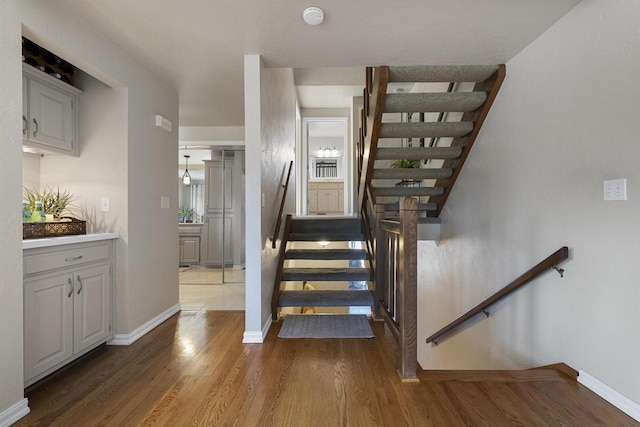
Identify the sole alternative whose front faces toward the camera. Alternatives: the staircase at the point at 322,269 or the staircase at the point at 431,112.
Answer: the staircase at the point at 322,269

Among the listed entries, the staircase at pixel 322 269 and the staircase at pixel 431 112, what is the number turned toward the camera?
1

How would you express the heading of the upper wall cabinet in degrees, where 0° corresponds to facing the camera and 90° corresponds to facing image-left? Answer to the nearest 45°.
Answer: approximately 315°

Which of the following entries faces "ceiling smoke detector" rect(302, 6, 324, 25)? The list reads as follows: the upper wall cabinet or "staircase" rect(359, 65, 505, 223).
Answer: the upper wall cabinet

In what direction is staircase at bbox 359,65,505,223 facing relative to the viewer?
away from the camera

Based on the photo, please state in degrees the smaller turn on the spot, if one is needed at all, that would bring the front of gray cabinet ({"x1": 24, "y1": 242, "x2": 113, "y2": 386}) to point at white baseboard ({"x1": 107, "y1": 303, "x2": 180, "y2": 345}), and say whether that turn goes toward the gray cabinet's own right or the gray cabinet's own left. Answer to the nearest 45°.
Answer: approximately 90° to the gray cabinet's own left

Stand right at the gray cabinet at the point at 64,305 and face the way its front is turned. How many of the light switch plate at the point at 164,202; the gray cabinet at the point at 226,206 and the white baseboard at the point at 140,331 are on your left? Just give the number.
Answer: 3

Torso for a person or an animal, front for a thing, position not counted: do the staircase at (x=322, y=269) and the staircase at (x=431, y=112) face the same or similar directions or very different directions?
very different directions

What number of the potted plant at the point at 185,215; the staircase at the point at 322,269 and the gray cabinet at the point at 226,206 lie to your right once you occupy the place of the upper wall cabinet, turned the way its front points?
0

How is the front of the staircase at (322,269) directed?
toward the camera

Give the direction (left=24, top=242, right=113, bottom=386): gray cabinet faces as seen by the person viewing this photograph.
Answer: facing the viewer and to the right of the viewer

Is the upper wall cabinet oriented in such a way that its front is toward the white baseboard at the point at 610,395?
yes

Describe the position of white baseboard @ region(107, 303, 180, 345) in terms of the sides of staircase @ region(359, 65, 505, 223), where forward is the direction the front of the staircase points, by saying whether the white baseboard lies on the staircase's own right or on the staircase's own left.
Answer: on the staircase's own left
